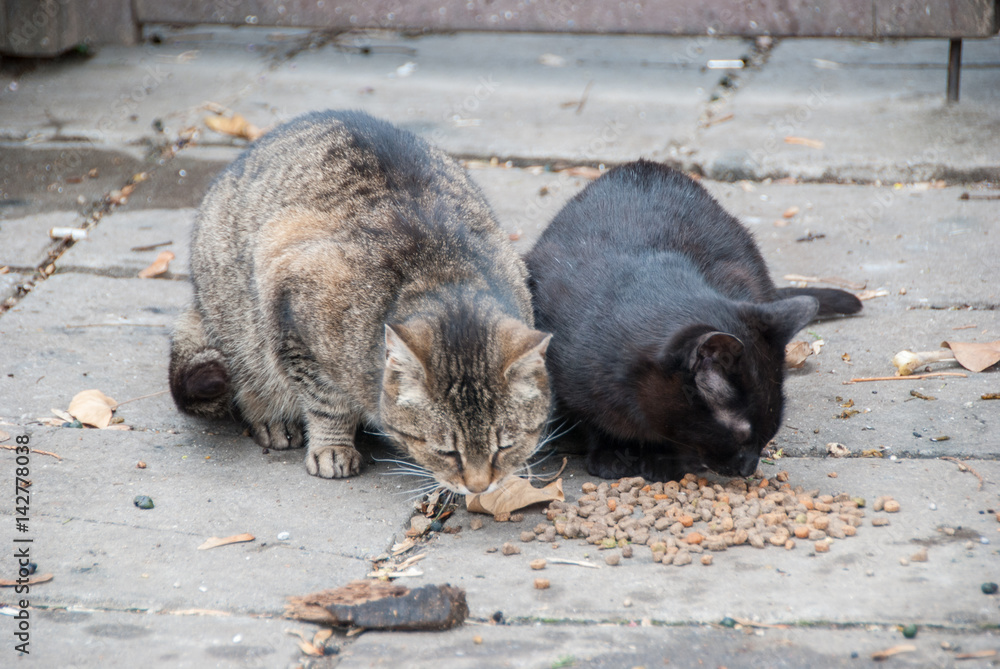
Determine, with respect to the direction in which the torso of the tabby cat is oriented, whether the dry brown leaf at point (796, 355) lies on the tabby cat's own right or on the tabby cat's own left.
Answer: on the tabby cat's own left

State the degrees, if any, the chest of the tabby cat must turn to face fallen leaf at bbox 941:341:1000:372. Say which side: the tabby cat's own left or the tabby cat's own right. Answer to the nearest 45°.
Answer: approximately 45° to the tabby cat's own left

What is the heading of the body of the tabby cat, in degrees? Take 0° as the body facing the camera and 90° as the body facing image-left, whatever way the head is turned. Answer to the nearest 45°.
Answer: approximately 315°

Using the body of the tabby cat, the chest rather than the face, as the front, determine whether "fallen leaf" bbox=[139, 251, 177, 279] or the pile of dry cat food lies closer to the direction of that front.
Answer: the pile of dry cat food

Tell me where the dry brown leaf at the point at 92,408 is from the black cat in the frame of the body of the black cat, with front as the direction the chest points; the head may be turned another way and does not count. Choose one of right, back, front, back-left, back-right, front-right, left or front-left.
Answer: back-right

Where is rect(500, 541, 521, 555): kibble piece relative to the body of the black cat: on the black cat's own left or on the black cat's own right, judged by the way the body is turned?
on the black cat's own right

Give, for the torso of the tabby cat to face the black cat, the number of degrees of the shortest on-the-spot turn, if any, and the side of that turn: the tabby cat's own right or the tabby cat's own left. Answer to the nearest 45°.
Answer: approximately 45° to the tabby cat's own left
